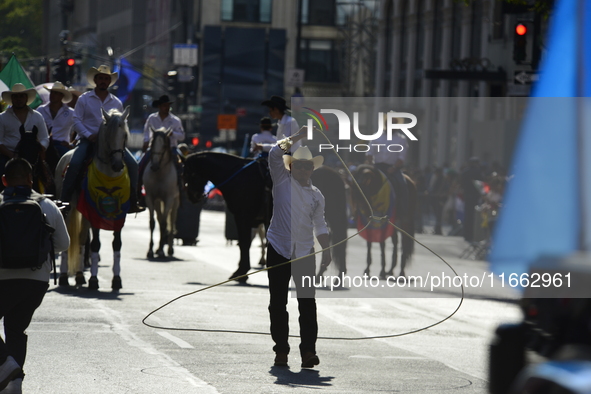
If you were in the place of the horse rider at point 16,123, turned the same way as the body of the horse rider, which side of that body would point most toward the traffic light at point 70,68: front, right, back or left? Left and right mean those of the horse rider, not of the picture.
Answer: back

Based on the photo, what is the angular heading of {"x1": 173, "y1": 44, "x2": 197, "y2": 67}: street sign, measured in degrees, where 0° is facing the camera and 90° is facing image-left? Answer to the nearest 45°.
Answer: approximately 0°

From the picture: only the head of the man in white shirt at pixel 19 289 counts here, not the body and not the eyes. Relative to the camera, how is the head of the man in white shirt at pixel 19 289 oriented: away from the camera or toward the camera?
away from the camera

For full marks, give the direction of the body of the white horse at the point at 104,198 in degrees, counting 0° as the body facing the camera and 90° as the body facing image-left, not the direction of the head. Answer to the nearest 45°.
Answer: approximately 315°

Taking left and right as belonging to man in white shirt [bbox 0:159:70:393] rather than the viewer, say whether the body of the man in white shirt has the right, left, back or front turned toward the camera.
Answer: back

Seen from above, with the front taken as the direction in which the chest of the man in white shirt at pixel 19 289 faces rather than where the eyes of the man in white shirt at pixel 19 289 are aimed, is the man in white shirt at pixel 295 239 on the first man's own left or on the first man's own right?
on the first man's own right
